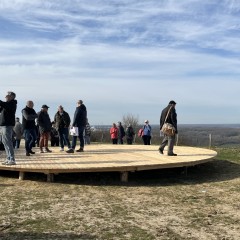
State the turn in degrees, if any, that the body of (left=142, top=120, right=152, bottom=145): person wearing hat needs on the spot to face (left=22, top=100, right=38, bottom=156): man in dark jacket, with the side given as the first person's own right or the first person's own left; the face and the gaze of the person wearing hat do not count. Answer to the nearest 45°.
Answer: approximately 45° to the first person's own right

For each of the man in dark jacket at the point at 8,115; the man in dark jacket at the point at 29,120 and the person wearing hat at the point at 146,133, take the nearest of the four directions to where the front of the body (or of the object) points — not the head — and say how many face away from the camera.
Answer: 1

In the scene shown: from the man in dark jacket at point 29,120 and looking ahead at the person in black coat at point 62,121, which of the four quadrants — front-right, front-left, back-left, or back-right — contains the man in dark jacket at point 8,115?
back-right

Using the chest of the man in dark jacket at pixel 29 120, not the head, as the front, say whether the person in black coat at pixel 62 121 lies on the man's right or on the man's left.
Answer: on the man's left

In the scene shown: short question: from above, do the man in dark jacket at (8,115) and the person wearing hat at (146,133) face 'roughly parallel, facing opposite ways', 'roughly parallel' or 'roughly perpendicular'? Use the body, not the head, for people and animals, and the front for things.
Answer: roughly perpendicular

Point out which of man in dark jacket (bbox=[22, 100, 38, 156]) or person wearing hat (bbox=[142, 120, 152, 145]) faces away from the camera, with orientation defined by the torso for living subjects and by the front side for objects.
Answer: the person wearing hat

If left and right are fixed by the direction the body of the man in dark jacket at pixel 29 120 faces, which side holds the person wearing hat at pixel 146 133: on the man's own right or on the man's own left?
on the man's own left
